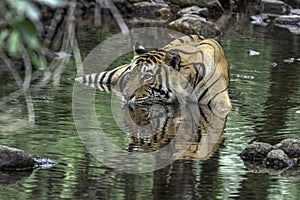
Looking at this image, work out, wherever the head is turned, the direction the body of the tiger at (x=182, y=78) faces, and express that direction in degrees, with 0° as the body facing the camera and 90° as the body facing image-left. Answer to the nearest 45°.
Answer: approximately 45°

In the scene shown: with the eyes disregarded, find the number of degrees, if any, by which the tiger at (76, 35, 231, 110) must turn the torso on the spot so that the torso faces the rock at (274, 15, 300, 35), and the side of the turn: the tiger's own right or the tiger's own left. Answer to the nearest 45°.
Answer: approximately 135° to the tiger's own right

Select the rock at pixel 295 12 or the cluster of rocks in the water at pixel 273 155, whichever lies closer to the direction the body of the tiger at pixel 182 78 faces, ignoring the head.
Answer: the cluster of rocks in the water

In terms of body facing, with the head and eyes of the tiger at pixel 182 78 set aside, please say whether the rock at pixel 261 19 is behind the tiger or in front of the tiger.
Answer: behind

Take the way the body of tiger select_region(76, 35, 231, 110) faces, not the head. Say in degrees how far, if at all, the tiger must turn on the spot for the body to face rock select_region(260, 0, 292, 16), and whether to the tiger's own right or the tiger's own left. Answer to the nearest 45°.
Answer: approximately 135° to the tiger's own right

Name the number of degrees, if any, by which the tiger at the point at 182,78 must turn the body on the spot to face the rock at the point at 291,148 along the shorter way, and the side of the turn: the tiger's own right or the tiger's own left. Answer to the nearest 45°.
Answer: approximately 45° to the tiger's own left

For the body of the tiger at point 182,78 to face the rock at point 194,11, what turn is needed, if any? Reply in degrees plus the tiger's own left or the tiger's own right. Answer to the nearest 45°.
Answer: approximately 135° to the tiger's own right

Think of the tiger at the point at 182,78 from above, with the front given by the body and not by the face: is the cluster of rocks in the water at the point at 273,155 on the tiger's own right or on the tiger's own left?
on the tiger's own left

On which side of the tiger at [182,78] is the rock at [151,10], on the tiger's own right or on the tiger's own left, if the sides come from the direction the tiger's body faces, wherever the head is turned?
on the tiger's own right

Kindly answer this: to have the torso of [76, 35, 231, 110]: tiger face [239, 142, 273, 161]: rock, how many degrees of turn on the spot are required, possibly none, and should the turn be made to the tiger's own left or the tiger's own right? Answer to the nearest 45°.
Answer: approximately 45° to the tiger's own left

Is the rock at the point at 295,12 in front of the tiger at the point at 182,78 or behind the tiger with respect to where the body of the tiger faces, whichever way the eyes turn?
behind
